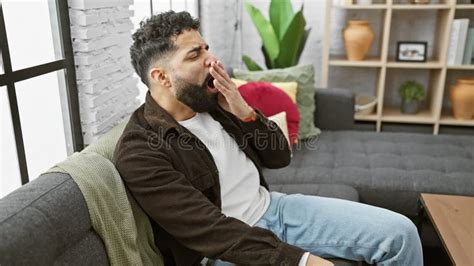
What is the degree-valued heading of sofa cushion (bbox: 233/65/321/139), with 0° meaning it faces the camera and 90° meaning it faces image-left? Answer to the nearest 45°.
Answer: approximately 0°

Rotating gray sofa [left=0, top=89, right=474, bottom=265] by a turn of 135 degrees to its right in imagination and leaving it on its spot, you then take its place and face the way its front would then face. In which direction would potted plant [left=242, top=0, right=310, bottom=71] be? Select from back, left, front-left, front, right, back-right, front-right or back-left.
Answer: right

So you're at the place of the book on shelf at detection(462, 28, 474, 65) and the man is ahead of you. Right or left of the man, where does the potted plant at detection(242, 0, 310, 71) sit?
right

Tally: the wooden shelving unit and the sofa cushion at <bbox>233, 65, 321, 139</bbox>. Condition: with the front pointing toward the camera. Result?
2

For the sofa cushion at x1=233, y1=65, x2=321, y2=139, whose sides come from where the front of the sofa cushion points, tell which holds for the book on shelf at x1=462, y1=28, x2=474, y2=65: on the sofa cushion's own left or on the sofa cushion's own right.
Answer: on the sofa cushion's own left

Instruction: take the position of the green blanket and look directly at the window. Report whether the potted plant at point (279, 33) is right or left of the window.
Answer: right

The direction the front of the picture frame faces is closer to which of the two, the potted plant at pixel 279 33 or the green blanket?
the green blanket
